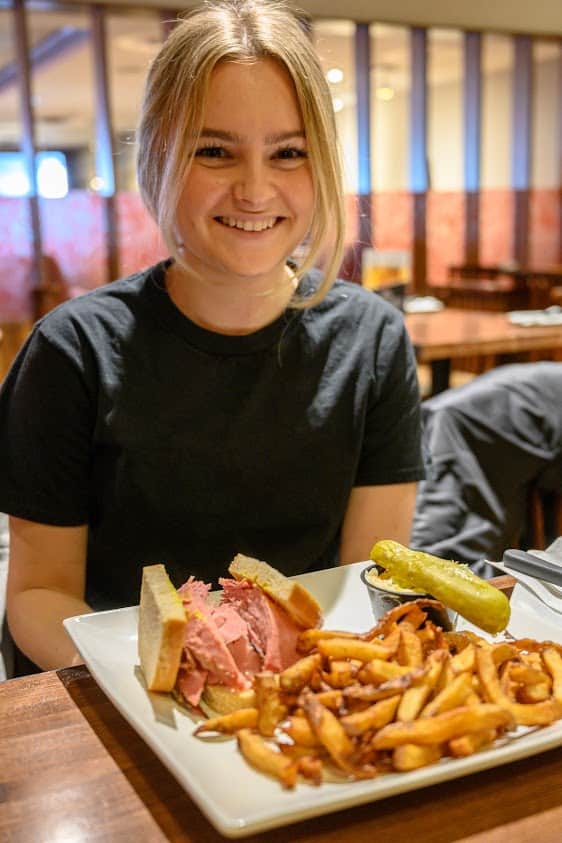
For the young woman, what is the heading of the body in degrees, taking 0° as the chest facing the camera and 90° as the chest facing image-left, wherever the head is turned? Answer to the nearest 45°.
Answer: approximately 0°

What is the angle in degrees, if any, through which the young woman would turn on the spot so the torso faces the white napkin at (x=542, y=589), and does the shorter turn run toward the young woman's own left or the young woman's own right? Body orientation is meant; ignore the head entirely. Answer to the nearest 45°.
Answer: approximately 45° to the young woman's own left

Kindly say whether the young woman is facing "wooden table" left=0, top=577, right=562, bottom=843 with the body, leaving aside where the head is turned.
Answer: yes

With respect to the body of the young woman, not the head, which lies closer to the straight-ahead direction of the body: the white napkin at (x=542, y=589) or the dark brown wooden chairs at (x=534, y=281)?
the white napkin

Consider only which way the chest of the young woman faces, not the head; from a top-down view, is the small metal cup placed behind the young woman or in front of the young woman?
in front

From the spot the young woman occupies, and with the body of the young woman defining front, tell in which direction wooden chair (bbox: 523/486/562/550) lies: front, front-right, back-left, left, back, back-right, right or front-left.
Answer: back-left

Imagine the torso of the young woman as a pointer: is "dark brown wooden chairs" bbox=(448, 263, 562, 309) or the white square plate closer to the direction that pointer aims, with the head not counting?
the white square plate

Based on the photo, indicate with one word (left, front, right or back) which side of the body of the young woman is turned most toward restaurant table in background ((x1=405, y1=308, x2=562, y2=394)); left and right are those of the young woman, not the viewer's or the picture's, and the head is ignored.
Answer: back

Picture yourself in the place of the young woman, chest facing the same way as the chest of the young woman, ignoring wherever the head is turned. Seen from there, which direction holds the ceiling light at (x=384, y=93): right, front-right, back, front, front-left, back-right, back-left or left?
back

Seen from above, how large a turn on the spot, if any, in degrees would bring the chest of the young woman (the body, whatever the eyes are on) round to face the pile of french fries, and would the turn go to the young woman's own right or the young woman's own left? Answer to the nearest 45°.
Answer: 0° — they already face it
